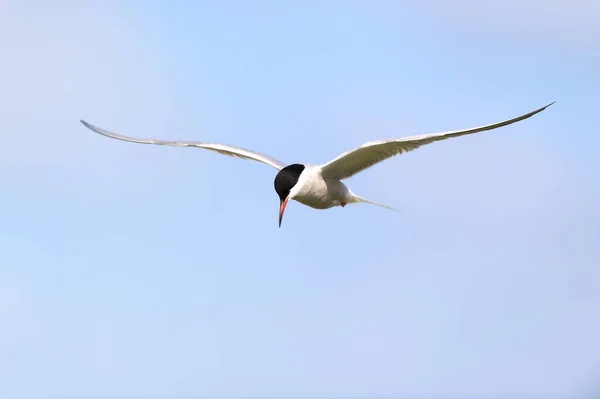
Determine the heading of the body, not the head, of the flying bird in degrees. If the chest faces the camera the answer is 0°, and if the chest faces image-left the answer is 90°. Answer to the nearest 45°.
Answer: approximately 45°
